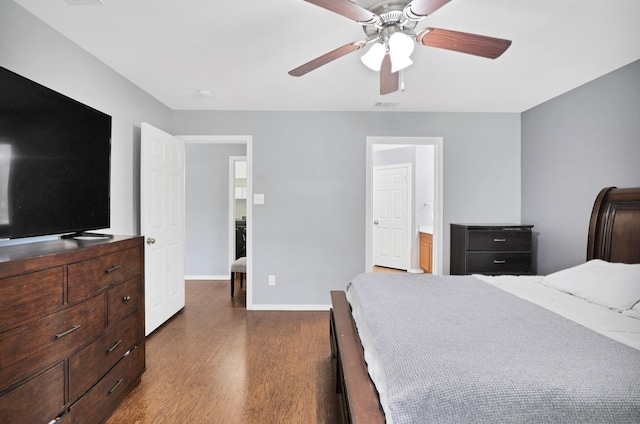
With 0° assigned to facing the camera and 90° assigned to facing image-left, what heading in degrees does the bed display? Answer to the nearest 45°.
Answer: approximately 45°

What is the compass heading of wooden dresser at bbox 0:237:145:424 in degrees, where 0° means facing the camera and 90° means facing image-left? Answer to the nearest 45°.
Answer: approximately 315°

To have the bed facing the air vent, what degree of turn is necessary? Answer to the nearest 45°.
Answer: approximately 45° to its right

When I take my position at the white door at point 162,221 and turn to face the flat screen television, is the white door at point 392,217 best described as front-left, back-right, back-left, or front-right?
back-left

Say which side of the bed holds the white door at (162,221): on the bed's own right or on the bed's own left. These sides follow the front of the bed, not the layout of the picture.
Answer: on the bed's own right

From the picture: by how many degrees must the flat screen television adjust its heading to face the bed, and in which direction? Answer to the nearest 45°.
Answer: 0° — it already faces it

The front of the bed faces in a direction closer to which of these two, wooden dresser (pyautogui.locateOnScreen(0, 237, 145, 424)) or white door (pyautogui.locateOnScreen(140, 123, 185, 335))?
the wooden dresser

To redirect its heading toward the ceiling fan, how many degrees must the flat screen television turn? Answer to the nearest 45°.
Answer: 0° — it already faces it
